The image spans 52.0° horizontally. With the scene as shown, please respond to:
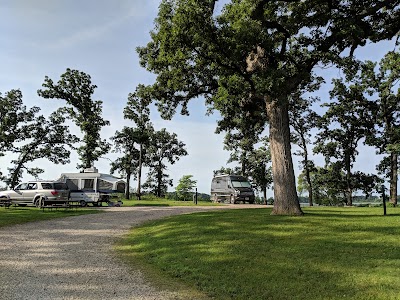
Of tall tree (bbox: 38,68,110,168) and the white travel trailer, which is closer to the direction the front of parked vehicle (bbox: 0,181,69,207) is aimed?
the tall tree

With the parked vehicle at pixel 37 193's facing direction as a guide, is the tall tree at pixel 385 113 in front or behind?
behind

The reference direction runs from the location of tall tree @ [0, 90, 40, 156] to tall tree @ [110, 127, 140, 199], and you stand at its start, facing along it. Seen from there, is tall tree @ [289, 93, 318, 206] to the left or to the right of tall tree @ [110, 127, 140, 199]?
right

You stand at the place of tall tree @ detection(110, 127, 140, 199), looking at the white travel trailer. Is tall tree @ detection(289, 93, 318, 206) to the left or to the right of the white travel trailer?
left

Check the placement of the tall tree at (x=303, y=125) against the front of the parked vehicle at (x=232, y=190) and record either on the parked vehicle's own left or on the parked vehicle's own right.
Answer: on the parked vehicle's own left

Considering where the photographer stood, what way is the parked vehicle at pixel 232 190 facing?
facing the viewer and to the right of the viewer

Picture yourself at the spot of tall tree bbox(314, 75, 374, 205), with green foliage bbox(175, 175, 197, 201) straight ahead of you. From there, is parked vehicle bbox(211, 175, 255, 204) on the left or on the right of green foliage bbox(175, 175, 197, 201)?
left

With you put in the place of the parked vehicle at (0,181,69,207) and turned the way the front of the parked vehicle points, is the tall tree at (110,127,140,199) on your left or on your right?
on your right

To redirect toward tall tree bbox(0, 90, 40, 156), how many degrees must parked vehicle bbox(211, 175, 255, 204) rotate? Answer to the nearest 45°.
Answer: approximately 135° to its right

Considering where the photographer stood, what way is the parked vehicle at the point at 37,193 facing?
facing away from the viewer and to the left of the viewer
